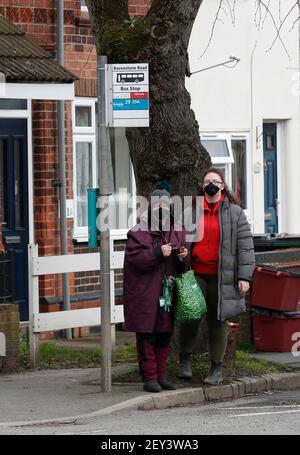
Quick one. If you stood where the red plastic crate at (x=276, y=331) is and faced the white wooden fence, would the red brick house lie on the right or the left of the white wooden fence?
right

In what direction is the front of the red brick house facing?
toward the camera

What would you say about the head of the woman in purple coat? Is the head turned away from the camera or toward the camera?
toward the camera

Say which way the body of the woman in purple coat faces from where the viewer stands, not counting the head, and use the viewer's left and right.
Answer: facing the viewer and to the right of the viewer

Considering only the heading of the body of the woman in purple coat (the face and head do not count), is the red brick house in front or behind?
behind

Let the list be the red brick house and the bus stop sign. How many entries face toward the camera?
2

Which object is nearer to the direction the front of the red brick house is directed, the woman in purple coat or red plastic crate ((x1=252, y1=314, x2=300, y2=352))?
the woman in purple coat

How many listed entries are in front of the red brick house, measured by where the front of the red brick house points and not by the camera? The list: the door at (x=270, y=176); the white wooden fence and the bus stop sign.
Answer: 2

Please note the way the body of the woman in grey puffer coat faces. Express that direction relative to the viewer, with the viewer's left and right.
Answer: facing the viewer and to the left of the viewer

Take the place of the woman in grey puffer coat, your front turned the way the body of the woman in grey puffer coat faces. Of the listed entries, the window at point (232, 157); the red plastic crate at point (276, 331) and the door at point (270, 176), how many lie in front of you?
0

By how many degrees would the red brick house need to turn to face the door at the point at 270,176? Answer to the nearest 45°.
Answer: approximately 135° to its left

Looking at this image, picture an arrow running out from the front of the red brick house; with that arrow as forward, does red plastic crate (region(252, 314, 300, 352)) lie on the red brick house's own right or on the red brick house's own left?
on the red brick house's own left
